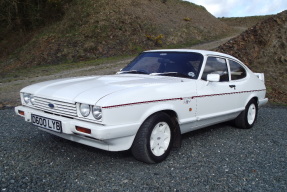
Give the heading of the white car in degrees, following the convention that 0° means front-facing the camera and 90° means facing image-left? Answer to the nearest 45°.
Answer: approximately 45°
